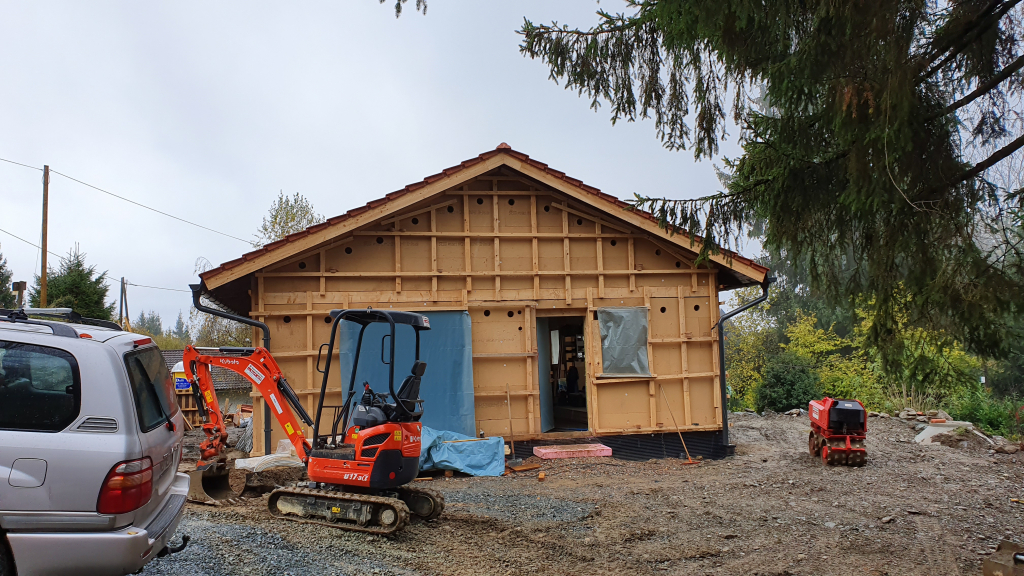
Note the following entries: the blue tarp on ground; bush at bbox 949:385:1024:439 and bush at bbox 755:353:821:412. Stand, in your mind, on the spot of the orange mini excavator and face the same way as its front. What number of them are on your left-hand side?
0

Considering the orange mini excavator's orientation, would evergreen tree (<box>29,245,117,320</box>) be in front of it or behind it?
in front

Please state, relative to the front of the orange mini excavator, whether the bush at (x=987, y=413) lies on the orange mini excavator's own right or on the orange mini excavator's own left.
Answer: on the orange mini excavator's own right

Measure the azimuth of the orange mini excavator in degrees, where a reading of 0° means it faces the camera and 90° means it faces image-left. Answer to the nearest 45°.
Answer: approximately 135°

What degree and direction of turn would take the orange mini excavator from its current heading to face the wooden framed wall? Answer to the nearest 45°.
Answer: approximately 90° to its right

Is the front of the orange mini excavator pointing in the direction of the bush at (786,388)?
no

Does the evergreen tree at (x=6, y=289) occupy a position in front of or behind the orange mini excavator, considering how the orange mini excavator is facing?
in front

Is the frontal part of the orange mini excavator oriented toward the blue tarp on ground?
no

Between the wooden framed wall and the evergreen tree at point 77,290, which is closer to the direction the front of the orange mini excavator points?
the evergreen tree

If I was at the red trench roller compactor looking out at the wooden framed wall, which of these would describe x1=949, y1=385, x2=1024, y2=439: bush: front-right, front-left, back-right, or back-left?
back-right

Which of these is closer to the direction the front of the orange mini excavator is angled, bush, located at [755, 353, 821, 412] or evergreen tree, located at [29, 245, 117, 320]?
the evergreen tree

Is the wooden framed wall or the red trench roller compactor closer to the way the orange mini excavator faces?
the wooden framed wall

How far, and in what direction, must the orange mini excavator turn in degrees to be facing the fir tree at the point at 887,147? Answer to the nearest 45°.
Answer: approximately 180°
